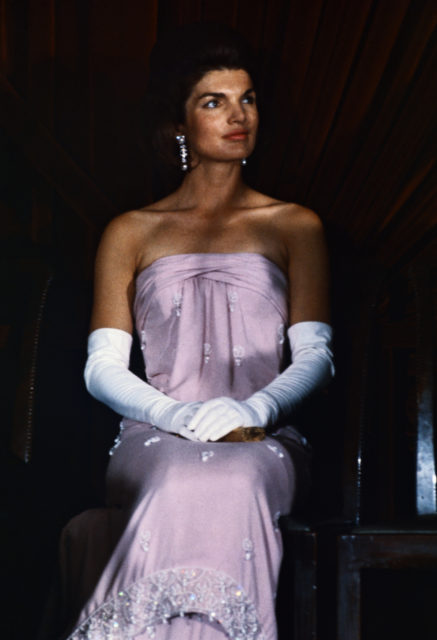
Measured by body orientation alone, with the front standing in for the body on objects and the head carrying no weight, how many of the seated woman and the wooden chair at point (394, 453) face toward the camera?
2

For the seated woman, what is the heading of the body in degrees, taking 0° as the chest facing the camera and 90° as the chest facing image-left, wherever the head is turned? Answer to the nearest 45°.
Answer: approximately 0°

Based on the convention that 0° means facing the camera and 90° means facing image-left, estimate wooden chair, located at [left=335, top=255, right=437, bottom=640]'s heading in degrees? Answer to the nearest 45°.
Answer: approximately 0°

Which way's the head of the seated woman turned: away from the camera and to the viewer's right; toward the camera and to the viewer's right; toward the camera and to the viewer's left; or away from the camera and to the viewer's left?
toward the camera and to the viewer's right
